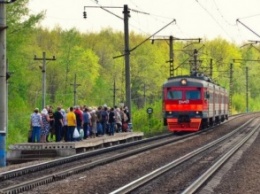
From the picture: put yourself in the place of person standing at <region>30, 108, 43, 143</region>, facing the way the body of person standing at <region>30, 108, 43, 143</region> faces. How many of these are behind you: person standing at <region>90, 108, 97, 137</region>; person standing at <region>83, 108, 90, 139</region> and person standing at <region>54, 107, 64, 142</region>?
0

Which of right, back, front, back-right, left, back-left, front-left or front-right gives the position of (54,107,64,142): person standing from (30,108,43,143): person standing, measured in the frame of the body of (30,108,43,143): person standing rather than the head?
front-right

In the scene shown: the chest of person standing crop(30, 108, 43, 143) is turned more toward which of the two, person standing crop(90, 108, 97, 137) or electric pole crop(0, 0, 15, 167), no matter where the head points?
the person standing
